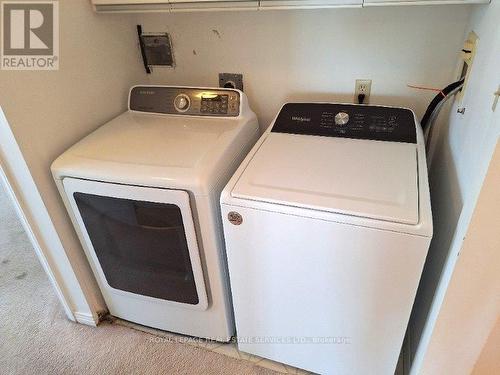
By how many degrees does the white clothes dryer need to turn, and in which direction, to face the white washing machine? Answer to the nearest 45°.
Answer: approximately 90° to its left

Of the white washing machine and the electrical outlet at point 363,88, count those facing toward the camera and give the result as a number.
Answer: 2

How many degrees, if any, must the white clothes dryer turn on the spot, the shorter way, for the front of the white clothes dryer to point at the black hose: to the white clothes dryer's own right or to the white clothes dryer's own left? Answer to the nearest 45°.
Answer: approximately 135° to the white clothes dryer's own left

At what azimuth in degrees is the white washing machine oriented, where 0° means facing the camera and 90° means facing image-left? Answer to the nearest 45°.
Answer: approximately 0°

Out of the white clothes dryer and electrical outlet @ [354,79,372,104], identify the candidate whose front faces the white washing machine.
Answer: the electrical outlet

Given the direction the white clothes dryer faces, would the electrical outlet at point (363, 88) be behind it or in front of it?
behind

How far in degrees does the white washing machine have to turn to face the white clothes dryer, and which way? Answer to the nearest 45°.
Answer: approximately 90° to its right

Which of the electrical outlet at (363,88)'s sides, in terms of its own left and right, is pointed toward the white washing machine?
front

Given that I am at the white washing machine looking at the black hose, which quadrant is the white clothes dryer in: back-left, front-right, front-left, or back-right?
back-left
